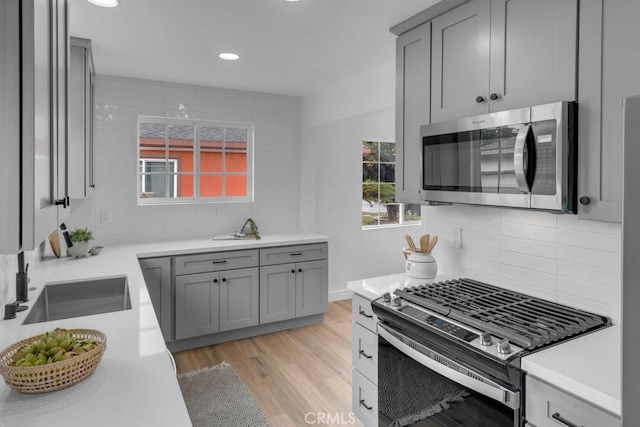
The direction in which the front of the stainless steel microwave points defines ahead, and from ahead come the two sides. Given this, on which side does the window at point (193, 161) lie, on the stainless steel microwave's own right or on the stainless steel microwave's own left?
on the stainless steel microwave's own right

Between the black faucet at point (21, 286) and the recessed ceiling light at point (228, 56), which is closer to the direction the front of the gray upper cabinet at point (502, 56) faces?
the black faucet

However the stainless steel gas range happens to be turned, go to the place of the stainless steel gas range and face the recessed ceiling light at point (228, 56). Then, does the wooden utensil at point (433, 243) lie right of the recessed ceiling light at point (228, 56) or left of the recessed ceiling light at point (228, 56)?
right

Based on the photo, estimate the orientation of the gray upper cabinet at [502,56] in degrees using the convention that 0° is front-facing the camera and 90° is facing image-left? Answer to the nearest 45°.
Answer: approximately 45°

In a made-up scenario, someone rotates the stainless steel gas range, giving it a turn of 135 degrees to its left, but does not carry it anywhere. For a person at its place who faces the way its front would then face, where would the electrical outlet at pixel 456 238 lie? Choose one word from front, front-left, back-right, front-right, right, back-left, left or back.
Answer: left

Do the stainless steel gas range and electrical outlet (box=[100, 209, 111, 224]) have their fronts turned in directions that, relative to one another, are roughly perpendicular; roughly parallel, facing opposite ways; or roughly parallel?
roughly perpendicular

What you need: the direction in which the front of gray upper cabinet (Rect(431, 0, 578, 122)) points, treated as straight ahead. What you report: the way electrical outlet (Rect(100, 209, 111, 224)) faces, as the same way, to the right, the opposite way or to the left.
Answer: to the left

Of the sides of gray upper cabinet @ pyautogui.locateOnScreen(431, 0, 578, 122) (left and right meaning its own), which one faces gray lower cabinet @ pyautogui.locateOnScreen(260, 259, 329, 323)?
right
